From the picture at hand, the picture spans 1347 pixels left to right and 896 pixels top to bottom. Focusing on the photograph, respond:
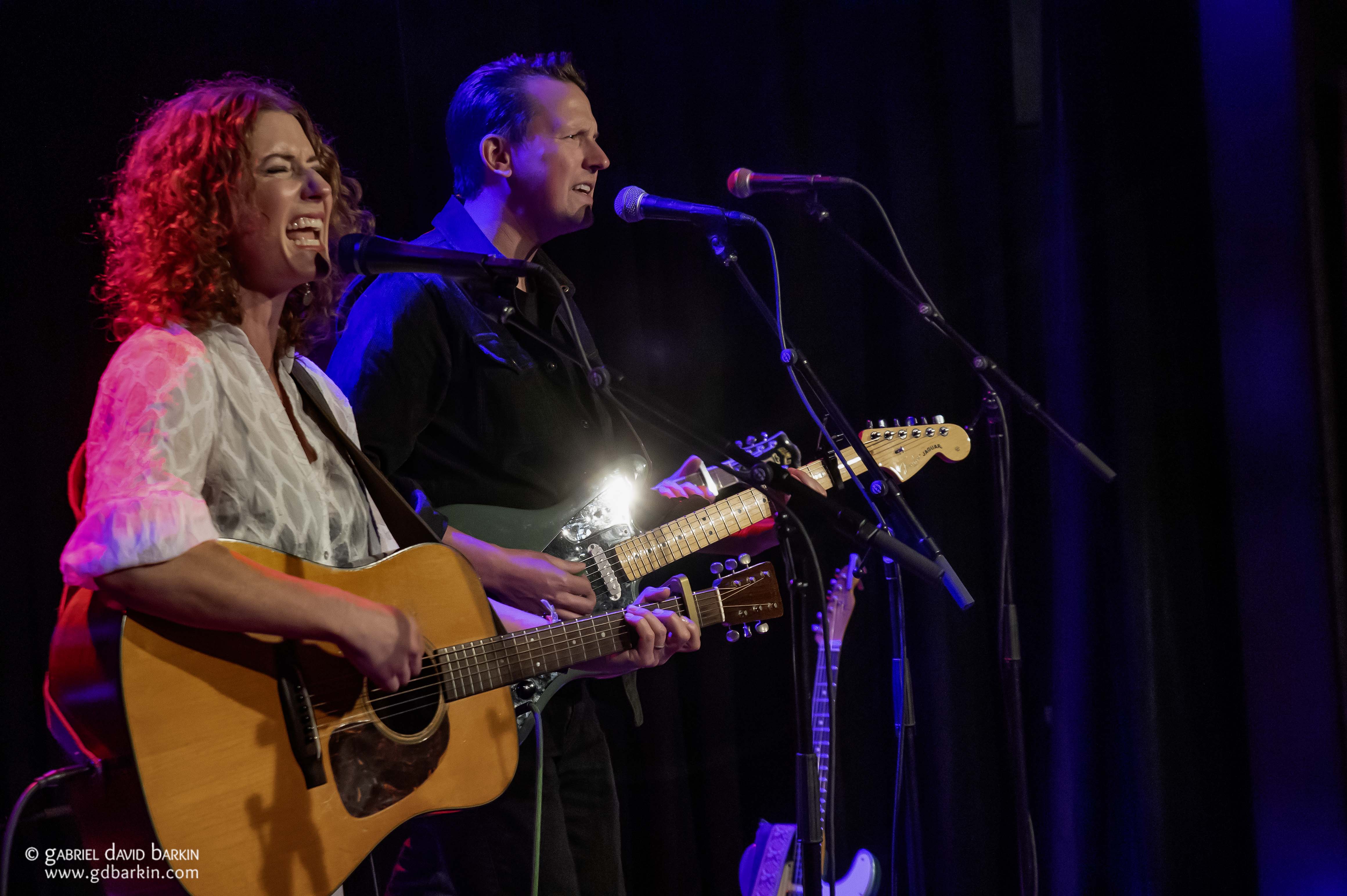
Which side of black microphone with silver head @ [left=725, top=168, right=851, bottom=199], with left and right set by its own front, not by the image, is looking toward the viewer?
left

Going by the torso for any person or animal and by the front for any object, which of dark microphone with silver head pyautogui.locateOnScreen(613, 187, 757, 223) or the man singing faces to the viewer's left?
the dark microphone with silver head

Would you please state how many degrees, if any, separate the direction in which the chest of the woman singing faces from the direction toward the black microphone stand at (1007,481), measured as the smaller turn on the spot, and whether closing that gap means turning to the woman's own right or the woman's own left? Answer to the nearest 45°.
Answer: approximately 45° to the woman's own left

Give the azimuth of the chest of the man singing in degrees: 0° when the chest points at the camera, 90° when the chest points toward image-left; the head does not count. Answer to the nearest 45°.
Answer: approximately 315°

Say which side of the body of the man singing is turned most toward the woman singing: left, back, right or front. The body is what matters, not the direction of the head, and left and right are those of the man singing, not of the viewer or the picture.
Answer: right

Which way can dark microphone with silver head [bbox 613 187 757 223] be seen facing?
to the viewer's left

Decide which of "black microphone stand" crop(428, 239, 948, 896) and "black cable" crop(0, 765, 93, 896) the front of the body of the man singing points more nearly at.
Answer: the black microphone stand

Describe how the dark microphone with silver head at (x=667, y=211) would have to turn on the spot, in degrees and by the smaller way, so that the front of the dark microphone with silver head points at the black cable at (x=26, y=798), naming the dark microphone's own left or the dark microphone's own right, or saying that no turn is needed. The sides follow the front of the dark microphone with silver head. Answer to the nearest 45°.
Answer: approximately 45° to the dark microphone's own left

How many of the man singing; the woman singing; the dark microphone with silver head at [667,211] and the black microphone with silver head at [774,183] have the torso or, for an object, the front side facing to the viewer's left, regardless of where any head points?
2
